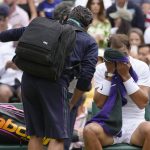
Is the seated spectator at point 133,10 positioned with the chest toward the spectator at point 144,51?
yes

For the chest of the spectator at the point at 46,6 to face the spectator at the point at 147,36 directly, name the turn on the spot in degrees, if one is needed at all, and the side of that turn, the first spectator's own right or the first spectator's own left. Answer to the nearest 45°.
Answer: approximately 45° to the first spectator's own left

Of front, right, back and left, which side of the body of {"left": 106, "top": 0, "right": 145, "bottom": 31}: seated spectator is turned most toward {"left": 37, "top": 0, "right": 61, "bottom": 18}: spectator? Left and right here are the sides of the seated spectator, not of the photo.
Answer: right

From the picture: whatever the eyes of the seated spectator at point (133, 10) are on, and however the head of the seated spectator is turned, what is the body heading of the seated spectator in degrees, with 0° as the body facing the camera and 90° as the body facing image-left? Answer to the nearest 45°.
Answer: approximately 0°

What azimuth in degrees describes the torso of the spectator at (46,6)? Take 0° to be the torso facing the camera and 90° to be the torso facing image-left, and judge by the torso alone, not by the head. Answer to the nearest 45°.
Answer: approximately 0°

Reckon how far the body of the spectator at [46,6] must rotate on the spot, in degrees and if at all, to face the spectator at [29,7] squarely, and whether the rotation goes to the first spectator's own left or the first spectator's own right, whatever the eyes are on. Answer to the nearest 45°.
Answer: approximately 135° to the first spectator's own right

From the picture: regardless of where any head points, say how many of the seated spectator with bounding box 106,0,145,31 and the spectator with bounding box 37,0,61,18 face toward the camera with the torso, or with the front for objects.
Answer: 2

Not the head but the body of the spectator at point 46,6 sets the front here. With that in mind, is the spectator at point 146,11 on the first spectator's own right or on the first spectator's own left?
on the first spectator's own left
